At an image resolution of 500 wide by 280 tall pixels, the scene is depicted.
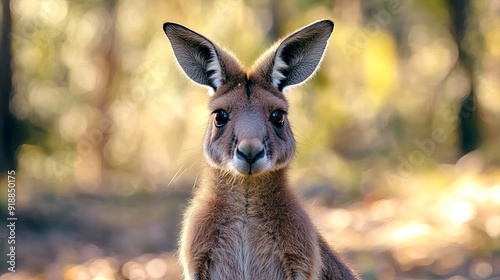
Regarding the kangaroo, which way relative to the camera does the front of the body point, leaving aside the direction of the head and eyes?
toward the camera
